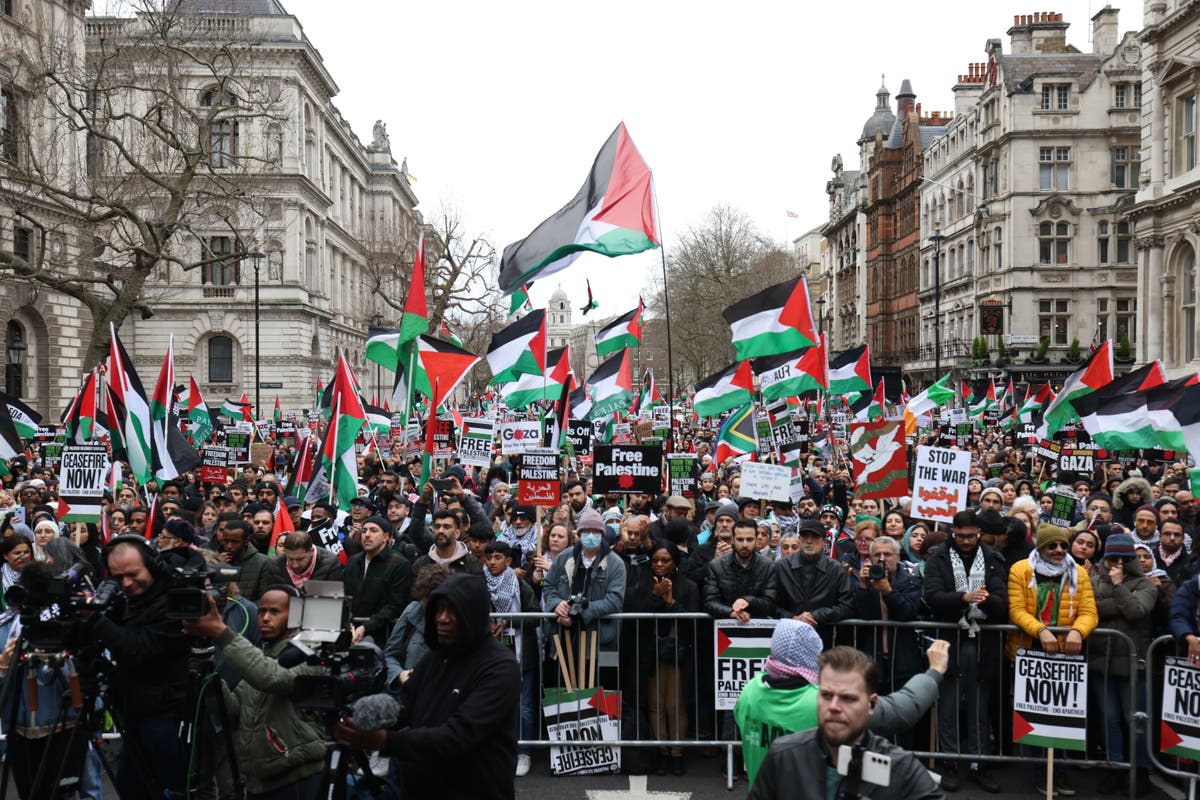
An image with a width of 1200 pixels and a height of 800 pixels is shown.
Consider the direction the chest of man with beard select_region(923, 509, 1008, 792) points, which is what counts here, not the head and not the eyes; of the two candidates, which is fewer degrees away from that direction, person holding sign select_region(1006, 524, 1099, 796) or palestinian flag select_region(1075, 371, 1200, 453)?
the person holding sign

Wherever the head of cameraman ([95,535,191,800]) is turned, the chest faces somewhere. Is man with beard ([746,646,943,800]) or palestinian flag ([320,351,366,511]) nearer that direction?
the man with beard

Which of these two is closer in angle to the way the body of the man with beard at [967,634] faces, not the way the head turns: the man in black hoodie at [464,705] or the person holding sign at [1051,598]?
the man in black hoodie

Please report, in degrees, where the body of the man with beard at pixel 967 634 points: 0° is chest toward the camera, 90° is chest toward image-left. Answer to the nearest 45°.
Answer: approximately 0°

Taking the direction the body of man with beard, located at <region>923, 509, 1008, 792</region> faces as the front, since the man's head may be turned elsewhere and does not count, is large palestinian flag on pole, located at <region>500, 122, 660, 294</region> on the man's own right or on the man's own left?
on the man's own right

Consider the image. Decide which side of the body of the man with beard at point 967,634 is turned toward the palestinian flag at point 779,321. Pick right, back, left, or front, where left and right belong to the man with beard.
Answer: back

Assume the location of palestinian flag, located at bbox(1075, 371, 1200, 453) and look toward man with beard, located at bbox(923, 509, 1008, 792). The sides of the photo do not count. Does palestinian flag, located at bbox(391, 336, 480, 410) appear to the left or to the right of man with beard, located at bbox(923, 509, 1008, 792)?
right
